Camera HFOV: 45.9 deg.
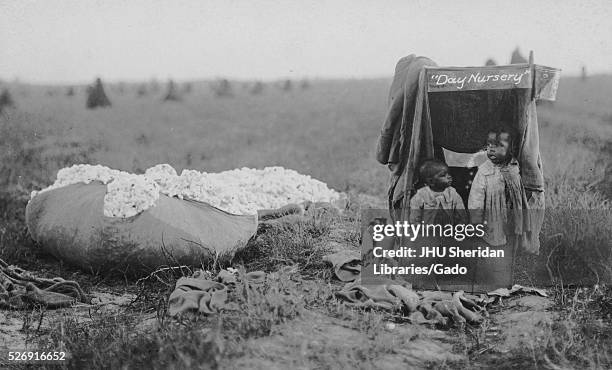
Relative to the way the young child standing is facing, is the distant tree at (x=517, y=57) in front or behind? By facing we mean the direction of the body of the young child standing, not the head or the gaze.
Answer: behind

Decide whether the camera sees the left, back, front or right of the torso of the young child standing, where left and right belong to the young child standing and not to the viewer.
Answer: front

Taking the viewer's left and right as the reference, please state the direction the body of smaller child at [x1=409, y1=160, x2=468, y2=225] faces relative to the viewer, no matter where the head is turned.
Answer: facing the viewer and to the right of the viewer

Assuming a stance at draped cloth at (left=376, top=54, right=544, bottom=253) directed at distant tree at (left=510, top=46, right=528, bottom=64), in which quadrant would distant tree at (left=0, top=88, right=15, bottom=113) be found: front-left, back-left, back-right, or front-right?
front-left

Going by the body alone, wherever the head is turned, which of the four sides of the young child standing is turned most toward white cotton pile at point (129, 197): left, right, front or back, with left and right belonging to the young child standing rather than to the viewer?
right

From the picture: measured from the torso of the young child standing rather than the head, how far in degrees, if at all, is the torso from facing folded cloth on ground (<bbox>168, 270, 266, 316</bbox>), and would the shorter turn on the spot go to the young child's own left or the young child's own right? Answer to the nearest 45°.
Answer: approximately 45° to the young child's own right

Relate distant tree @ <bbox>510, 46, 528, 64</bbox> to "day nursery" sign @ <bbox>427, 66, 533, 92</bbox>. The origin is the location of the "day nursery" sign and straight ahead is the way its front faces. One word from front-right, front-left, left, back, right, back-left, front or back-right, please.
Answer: back

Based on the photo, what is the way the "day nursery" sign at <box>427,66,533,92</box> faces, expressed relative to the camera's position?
facing the viewer

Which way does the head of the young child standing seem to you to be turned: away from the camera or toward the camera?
toward the camera

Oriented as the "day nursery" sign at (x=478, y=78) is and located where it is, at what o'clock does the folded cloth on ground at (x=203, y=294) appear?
The folded cloth on ground is roughly at 2 o'clock from the "day nursery" sign.

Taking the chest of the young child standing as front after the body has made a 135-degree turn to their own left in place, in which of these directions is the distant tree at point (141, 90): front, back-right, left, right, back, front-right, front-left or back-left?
left

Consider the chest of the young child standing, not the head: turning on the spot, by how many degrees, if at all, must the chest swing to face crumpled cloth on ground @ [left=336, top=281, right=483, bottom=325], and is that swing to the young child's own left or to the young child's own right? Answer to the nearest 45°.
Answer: approximately 45° to the young child's own right

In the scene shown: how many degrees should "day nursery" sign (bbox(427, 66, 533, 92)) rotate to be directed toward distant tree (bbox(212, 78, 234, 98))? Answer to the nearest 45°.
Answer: approximately 135° to its right

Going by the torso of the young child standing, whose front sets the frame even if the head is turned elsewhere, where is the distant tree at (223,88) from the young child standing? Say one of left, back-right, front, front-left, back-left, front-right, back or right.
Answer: back-right

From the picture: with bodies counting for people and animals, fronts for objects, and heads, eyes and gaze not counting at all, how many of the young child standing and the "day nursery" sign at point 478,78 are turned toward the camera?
2

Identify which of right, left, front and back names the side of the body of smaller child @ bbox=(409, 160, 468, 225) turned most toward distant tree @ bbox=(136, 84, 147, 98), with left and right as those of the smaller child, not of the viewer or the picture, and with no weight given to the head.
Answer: back
